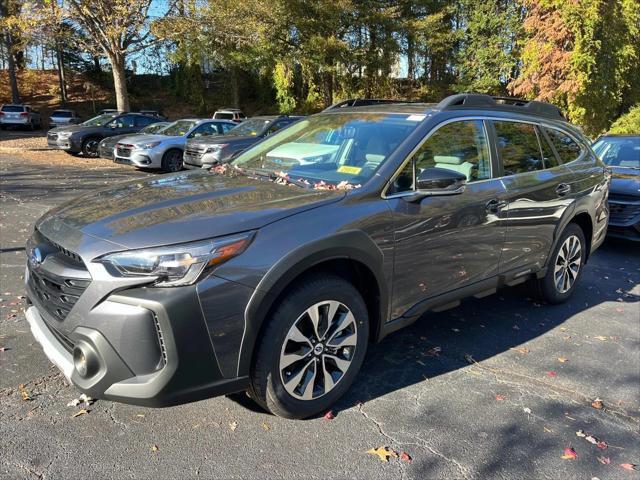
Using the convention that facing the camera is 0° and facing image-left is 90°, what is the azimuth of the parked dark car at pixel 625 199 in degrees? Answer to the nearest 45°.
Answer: approximately 45°

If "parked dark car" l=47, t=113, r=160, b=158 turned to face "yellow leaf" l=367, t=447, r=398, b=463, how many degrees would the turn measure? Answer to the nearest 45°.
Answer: approximately 45° to its left

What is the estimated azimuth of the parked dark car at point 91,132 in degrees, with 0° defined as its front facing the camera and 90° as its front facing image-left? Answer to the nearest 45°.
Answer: approximately 45°

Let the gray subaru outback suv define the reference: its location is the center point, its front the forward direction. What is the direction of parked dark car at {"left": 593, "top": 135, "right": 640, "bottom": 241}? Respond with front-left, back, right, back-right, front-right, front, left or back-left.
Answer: back

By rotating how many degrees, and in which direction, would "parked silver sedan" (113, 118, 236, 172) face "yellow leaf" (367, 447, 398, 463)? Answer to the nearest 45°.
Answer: approximately 45° to its left

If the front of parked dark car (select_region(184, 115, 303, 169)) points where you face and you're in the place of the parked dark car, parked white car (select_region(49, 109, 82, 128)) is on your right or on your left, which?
on your right

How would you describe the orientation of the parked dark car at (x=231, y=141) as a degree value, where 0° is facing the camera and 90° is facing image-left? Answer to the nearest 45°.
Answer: approximately 45°

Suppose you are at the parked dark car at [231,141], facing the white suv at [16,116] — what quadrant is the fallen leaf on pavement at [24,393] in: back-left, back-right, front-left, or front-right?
back-left

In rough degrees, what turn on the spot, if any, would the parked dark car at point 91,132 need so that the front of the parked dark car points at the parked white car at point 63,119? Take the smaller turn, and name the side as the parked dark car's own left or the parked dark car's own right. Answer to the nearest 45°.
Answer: approximately 135° to the parked dark car's own right

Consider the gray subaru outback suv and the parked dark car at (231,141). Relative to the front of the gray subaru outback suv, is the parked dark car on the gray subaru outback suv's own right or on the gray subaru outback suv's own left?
on the gray subaru outback suv's own right
